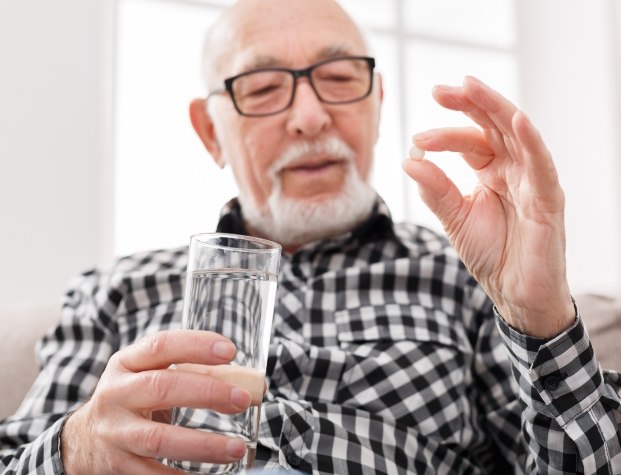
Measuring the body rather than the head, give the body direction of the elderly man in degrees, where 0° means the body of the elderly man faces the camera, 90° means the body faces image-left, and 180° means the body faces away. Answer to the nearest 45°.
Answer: approximately 0°
